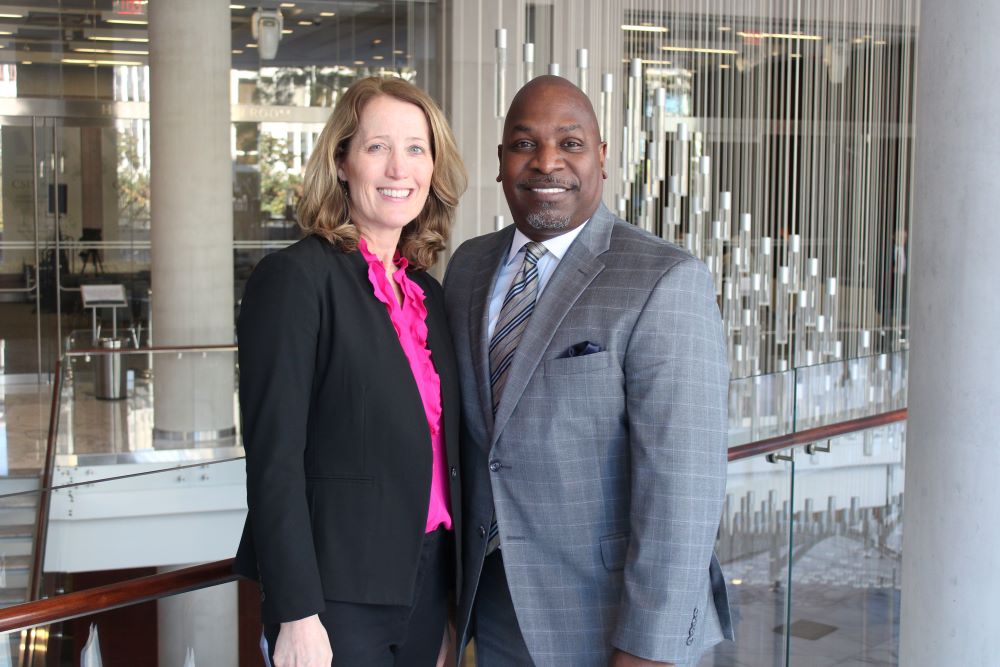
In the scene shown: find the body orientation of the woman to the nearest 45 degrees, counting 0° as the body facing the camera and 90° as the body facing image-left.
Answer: approximately 315°

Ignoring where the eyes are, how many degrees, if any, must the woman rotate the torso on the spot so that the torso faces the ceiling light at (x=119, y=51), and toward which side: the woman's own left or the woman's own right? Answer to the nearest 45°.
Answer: approximately 135° to the woman's own left

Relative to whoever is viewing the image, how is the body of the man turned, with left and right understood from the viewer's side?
facing the viewer and to the left of the viewer

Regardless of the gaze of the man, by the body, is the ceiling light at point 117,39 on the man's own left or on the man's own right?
on the man's own right

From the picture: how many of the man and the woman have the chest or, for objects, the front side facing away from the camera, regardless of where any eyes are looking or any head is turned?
0

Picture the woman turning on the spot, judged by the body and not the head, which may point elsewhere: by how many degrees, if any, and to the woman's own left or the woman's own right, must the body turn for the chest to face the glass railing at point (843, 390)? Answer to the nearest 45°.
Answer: approximately 90° to the woman's own left

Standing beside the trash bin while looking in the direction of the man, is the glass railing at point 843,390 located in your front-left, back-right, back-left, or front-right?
front-left

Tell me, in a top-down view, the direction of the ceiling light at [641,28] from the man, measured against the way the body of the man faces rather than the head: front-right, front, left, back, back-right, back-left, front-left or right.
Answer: back-right

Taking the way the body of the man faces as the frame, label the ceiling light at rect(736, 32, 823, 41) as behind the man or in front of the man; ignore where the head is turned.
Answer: behind
